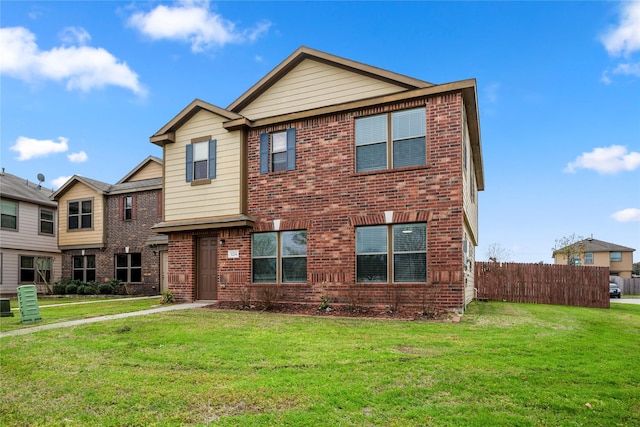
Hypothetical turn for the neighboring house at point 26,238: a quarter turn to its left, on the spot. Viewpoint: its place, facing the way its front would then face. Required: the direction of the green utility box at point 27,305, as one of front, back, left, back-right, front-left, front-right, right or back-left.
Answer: back-right

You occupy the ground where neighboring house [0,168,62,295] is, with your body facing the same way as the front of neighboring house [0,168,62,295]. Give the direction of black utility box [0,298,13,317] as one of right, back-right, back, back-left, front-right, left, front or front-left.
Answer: front-right

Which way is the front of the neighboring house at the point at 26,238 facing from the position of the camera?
facing the viewer and to the right of the viewer

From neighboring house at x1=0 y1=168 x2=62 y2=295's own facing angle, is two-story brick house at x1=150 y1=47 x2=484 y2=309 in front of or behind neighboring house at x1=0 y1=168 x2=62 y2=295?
in front

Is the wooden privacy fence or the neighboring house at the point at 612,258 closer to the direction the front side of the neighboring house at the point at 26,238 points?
the wooden privacy fence

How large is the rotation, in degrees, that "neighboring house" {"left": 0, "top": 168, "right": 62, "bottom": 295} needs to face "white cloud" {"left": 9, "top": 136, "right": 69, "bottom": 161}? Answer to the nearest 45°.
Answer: approximately 135° to its left
